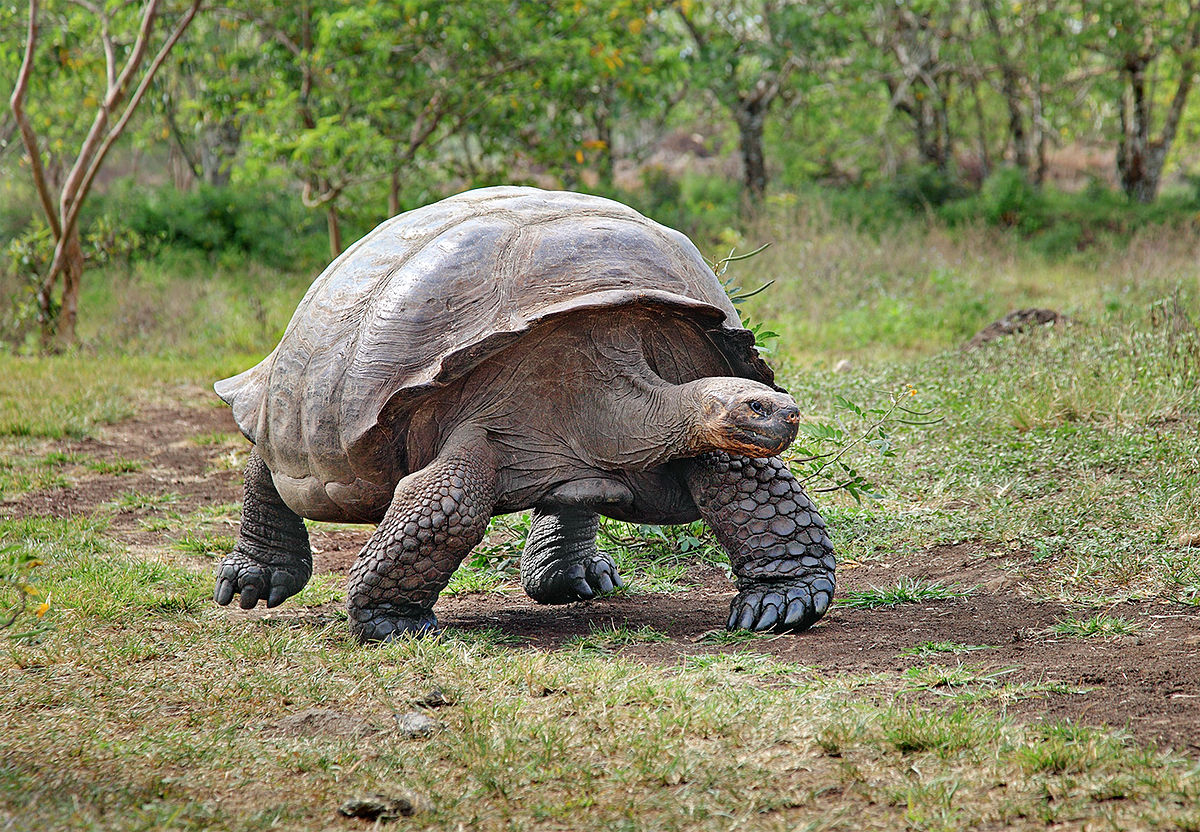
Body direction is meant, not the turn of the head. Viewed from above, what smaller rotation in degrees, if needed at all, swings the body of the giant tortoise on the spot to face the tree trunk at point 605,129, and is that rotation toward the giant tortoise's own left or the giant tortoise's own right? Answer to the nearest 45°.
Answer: approximately 135° to the giant tortoise's own left

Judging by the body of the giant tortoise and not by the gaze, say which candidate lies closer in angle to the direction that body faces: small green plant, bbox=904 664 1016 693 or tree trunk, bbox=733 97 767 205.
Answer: the small green plant

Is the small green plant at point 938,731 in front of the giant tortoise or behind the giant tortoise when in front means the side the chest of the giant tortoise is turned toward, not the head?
in front

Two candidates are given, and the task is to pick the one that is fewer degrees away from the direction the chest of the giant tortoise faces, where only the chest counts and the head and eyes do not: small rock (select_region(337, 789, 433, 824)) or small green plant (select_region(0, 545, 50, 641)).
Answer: the small rock

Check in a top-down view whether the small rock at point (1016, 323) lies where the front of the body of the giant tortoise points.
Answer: no

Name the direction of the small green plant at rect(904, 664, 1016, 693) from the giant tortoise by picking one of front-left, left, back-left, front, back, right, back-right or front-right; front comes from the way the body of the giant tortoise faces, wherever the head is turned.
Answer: front

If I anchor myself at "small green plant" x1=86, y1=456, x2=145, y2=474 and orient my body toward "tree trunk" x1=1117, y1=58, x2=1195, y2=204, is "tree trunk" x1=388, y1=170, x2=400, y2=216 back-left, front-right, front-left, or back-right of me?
front-left

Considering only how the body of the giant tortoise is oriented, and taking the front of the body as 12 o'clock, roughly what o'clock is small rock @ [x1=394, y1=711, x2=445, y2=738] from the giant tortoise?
The small rock is roughly at 2 o'clock from the giant tortoise.

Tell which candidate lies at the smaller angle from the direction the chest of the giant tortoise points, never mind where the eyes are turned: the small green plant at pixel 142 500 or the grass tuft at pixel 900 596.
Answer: the grass tuft

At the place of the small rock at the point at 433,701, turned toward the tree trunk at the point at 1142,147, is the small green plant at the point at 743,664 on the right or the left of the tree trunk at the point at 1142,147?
right

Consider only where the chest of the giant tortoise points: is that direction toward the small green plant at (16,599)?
no

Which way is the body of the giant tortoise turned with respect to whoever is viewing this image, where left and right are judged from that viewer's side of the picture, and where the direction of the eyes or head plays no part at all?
facing the viewer and to the right of the viewer

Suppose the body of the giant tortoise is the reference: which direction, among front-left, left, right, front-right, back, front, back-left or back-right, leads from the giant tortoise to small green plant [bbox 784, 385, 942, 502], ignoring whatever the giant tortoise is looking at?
left

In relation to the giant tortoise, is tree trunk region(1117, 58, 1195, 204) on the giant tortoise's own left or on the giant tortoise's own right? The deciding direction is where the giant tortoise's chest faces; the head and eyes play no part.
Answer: on the giant tortoise's own left
